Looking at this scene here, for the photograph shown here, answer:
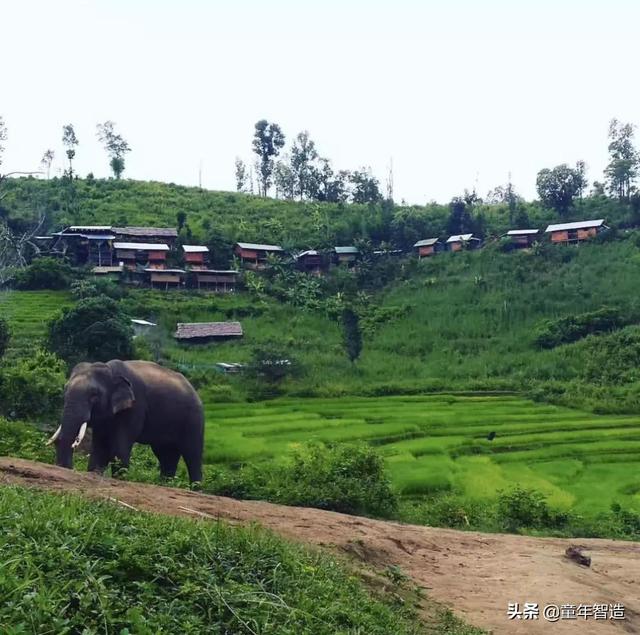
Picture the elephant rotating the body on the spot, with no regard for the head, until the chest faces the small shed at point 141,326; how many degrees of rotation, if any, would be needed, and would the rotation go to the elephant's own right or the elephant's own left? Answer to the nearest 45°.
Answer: approximately 135° to the elephant's own right

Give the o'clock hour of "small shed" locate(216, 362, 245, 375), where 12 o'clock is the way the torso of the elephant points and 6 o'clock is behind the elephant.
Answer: The small shed is roughly at 5 o'clock from the elephant.

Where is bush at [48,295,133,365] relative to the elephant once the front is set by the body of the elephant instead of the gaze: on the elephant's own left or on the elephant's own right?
on the elephant's own right

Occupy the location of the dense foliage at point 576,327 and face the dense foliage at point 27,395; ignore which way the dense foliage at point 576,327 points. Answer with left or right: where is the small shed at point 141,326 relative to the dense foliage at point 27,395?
right

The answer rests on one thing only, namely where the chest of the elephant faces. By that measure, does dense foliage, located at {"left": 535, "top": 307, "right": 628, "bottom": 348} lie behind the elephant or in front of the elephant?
behind

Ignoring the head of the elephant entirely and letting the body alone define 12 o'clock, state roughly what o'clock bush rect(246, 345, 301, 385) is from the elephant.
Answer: The bush is roughly at 5 o'clock from the elephant.

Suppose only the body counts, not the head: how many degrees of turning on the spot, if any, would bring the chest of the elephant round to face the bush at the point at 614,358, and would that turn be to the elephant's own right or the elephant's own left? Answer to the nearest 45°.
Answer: approximately 180°

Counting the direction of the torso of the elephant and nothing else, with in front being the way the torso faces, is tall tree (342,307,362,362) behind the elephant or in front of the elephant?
behind

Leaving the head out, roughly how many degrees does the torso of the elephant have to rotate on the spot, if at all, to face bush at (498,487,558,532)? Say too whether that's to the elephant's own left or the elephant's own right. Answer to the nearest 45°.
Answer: approximately 135° to the elephant's own left
